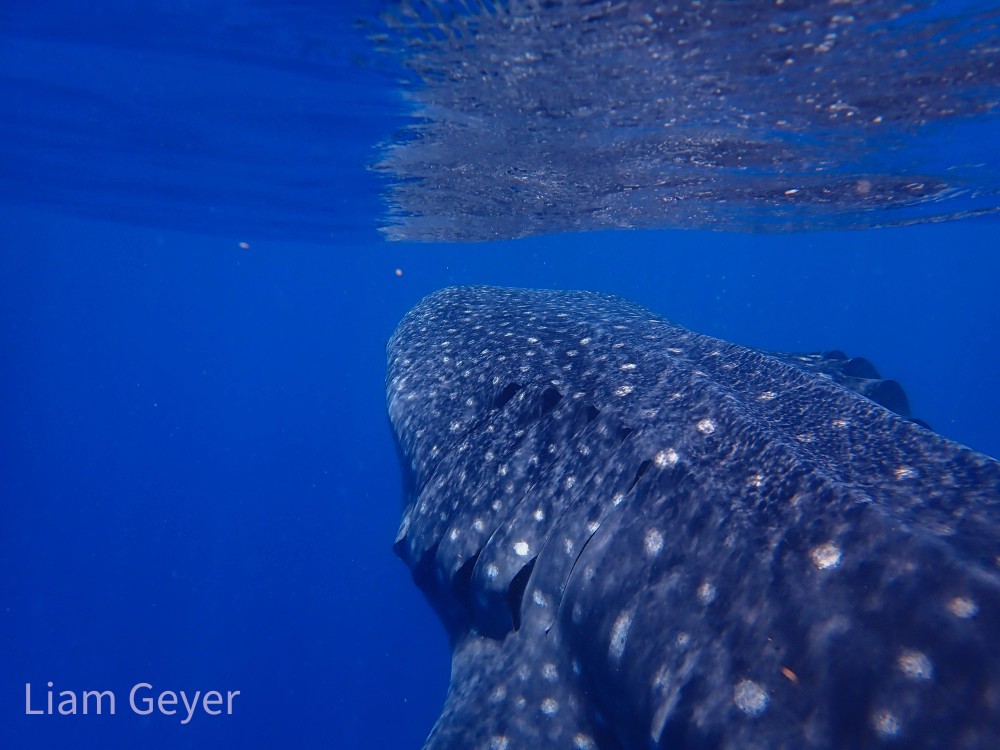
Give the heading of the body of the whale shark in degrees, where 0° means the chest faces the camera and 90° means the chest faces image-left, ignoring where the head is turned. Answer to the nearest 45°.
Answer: approximately 135°
